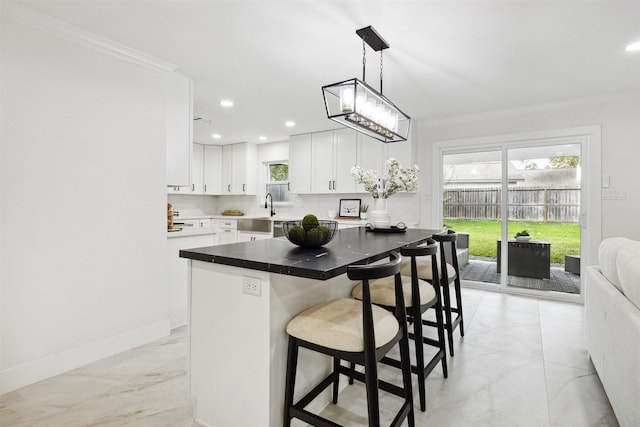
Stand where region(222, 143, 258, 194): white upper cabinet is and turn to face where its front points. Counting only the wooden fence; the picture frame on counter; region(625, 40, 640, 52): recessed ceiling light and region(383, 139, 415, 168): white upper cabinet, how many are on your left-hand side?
4

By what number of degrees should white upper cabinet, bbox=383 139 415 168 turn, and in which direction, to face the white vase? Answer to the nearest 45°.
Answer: approximately 45° to its left

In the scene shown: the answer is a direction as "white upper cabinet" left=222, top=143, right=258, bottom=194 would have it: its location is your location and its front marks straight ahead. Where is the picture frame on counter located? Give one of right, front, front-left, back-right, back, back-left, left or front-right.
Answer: left

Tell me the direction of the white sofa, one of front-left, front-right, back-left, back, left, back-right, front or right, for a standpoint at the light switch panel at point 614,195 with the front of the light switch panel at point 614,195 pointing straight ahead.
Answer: front

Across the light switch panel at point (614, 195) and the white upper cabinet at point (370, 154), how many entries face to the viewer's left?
0

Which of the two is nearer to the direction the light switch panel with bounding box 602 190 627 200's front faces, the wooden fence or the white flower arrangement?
the white flower arrangement

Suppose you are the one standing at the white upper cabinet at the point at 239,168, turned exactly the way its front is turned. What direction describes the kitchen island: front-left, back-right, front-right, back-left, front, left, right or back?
front-left

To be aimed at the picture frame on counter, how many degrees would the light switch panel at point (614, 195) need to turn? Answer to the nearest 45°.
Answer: approximately 90° to its right

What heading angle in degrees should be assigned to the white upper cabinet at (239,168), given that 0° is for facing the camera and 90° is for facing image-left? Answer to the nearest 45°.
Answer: approximately 45°

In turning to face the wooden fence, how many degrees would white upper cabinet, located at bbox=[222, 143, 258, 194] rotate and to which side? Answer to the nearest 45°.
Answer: approximately 90° to its left

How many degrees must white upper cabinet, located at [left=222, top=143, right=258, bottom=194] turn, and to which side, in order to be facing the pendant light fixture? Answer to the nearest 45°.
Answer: approximately 45° to its left

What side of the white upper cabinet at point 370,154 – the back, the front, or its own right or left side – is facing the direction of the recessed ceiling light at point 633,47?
front

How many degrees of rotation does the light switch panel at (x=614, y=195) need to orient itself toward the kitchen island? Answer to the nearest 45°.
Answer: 0° — it already faces it

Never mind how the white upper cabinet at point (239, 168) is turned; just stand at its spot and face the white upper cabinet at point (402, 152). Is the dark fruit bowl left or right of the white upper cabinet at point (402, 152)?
right

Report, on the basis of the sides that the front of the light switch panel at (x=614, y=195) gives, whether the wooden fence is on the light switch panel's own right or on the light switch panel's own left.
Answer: on the light switch panel's own right

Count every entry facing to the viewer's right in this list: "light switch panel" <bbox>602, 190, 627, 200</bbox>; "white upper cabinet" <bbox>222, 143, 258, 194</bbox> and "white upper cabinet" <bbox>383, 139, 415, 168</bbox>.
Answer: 0

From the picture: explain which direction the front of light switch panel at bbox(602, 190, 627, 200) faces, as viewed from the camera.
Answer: facing the viewer
